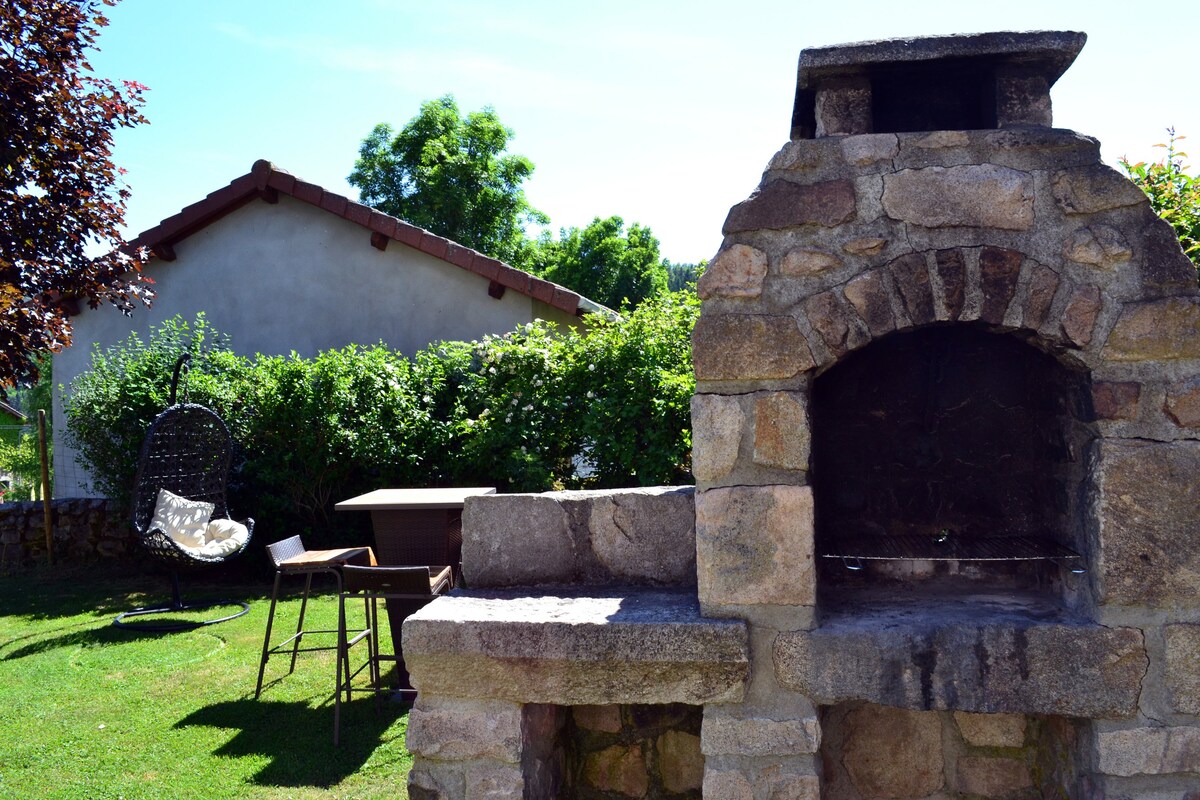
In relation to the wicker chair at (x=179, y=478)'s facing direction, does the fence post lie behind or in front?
behind

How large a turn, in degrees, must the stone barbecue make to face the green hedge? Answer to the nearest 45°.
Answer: approximately 135° to its right

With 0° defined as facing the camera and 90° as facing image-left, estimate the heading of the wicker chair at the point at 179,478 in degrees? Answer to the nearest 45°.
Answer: approximately 315°

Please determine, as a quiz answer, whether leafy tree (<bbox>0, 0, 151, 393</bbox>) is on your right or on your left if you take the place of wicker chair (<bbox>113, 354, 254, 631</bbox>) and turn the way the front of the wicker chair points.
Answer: on your right

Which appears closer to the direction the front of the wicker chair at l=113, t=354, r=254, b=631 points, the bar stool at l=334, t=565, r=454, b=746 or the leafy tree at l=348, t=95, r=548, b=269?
the bar stool

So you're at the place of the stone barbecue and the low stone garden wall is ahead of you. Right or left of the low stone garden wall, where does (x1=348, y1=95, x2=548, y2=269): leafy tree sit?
right

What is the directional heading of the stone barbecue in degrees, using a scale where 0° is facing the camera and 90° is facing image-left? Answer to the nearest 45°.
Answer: approximately 0°

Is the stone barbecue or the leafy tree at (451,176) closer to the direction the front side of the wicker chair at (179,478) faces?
the stone barbecue
